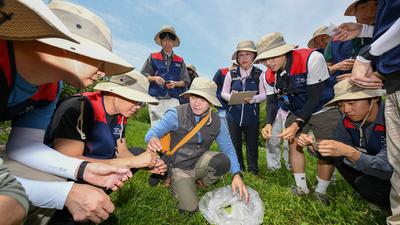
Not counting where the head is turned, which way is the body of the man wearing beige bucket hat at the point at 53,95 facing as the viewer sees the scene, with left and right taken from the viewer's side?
facing to the right of the viewer

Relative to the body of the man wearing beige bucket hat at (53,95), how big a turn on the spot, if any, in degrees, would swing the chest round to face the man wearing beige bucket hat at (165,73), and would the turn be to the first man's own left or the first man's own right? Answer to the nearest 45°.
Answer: approximately 45° to the first man's own left

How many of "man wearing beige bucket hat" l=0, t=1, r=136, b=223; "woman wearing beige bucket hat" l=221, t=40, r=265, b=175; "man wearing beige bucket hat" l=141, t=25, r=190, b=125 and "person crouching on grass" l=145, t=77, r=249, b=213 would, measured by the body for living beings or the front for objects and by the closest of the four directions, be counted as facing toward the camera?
3

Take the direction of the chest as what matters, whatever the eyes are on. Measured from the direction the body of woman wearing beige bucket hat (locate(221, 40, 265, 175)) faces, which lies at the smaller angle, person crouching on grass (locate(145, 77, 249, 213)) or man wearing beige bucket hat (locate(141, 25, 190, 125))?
the person crouching on grass

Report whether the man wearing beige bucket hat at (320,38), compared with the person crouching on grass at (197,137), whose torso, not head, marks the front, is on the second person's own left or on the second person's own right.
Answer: on the second person's own left

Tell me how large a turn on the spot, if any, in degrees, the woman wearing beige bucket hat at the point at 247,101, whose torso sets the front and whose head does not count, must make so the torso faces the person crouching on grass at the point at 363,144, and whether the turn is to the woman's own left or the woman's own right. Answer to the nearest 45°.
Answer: approximately 45° to the woman's own left

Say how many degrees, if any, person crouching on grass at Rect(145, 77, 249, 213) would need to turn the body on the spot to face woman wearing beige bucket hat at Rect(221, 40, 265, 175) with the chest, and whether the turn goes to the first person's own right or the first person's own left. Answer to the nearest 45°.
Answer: approximately 135° to the first person's own left

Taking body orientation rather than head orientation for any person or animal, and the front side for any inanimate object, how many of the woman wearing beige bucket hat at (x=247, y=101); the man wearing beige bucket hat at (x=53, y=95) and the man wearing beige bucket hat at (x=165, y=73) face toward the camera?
2
